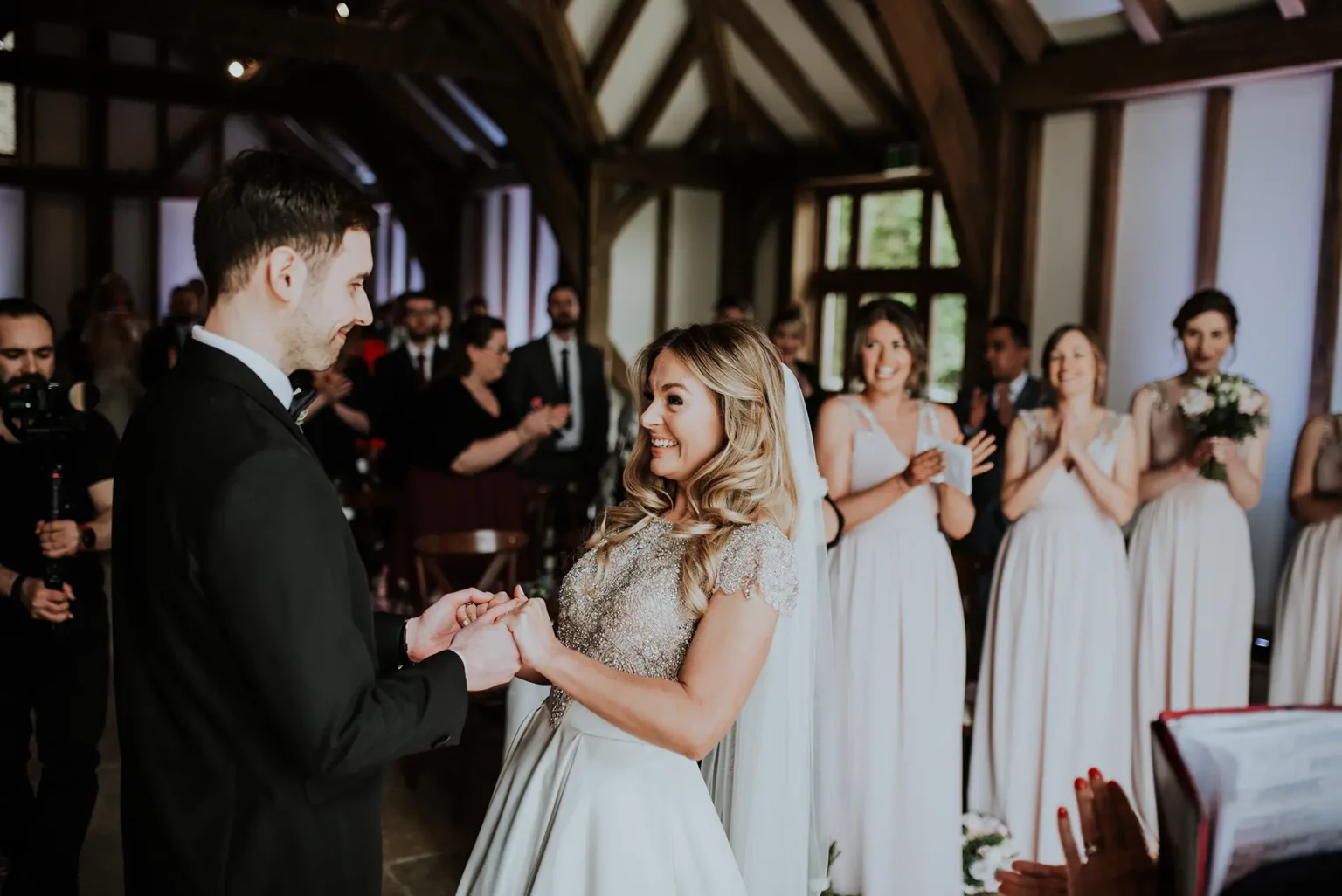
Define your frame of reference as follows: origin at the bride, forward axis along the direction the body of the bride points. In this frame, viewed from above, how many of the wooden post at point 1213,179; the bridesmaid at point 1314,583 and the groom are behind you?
2

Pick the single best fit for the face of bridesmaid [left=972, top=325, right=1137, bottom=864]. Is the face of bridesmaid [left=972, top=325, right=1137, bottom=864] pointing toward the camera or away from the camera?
toward the camera

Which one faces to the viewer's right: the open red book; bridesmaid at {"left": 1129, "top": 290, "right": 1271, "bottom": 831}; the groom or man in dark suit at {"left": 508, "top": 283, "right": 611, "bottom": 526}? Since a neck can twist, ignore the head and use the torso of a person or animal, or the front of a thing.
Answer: the groom

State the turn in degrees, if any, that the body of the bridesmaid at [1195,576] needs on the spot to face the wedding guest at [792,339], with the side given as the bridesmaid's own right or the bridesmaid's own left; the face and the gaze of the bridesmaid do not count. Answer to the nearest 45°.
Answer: approximately 135° to the bridesmaid's own right

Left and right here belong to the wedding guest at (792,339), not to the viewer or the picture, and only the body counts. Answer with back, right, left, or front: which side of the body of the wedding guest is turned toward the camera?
front

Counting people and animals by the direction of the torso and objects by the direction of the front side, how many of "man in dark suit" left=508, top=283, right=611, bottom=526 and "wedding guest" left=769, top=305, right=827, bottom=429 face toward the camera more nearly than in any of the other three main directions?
2

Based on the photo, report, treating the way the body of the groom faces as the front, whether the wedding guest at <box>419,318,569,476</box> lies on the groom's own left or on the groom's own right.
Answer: on the groom's own left

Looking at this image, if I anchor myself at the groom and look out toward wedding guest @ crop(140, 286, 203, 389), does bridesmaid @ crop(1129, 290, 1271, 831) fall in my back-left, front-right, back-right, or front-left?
front-right

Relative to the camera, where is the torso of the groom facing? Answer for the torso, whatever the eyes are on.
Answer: to the viewer's right

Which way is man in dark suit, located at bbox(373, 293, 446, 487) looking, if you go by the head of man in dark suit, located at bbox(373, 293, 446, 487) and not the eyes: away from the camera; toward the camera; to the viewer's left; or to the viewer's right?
toward the camera

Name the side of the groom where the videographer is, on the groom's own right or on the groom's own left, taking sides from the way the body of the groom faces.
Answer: on the groom's own left

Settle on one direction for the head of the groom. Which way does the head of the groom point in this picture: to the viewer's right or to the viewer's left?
to the viewer's right

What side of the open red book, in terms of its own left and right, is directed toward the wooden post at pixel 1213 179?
back

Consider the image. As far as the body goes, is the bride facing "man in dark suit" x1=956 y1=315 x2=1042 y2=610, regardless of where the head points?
no

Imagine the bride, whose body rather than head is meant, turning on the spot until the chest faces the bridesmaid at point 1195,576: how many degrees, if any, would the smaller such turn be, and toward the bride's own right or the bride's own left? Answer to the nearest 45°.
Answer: approximately 180°

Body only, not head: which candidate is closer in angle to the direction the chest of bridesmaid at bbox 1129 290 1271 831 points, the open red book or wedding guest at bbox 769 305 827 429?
the open red book

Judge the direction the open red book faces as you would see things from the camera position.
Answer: facing the viewer

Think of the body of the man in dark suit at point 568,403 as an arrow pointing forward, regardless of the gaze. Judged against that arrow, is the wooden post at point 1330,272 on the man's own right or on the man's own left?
on the man's own left
